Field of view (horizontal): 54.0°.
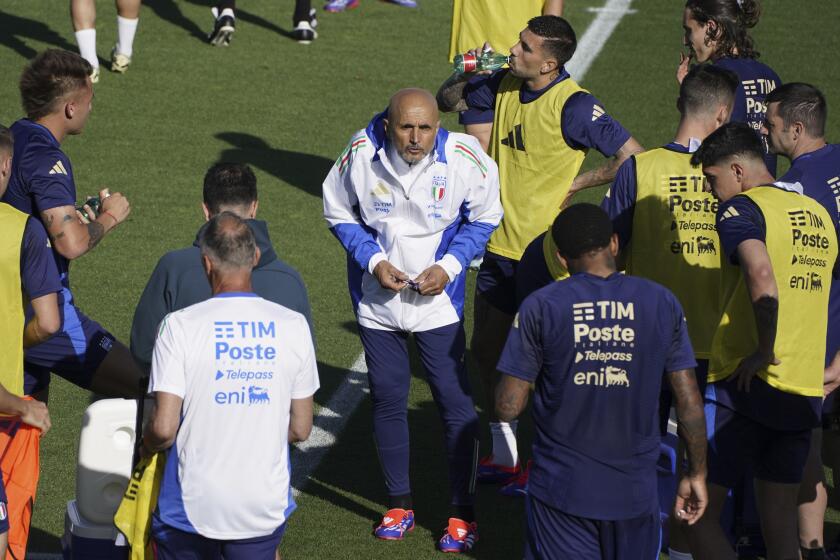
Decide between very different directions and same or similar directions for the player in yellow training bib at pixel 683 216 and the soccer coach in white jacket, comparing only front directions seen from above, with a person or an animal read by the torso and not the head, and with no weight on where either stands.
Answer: very different directions

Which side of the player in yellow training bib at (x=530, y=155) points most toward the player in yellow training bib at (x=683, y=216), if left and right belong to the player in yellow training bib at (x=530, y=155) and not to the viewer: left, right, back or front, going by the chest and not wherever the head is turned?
left

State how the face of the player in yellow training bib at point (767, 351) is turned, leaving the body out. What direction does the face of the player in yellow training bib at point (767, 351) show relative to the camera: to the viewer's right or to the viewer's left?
to the viewer's left

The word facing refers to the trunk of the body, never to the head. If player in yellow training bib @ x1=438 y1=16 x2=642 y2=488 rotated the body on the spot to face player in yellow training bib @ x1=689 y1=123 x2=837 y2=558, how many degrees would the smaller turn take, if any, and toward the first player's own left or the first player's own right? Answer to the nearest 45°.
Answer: approximately 90° to the first player's own left

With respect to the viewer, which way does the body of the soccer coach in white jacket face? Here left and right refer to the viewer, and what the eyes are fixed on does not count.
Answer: facing the viewer

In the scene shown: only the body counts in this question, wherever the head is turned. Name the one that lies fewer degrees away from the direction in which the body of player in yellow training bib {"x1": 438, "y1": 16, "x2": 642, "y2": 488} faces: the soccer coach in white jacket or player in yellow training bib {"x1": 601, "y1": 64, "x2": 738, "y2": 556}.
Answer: the soccer coach in white jacket

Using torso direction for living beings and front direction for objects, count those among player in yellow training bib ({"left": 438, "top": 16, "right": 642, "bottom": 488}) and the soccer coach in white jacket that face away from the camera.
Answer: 0

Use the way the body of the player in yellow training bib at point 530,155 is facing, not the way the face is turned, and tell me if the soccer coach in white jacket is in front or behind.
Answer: in front
